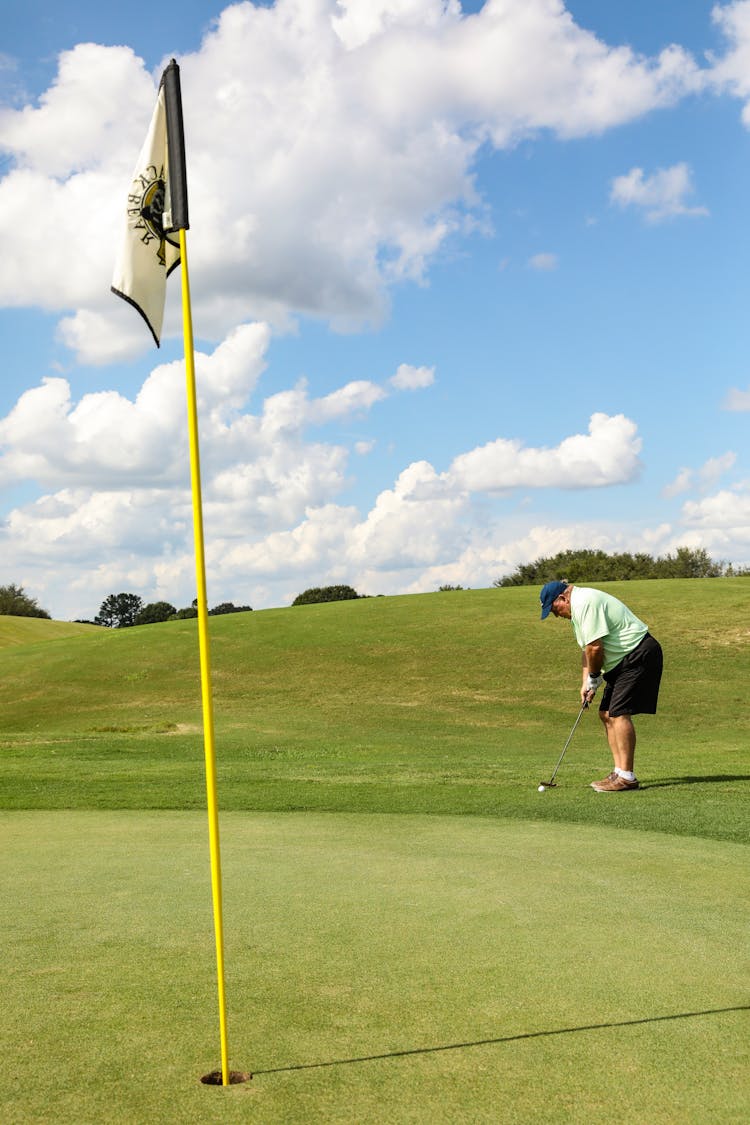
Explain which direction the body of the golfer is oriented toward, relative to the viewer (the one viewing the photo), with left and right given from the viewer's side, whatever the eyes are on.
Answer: facing to the left of the viewer

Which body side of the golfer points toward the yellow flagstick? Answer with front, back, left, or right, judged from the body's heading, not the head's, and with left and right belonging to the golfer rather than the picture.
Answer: left

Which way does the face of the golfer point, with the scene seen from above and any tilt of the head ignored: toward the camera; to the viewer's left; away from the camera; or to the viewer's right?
to the viewer's left
